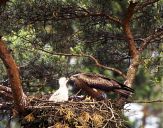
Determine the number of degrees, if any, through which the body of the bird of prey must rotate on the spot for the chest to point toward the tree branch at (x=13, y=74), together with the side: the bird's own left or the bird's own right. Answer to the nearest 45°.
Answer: approximately 45° to the bird's own left

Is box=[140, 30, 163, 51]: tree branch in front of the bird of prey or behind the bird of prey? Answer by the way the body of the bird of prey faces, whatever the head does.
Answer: behind

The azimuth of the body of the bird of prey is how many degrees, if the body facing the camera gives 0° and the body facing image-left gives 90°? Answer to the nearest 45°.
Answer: approximately 90°
